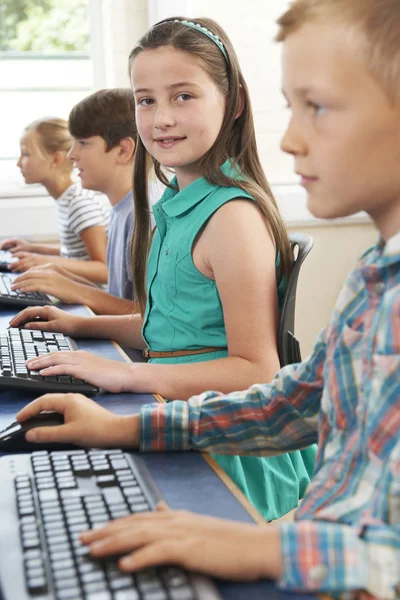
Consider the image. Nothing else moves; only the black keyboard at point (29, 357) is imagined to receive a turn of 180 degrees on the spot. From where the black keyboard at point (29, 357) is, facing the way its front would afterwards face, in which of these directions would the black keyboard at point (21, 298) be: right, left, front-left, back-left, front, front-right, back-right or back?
right

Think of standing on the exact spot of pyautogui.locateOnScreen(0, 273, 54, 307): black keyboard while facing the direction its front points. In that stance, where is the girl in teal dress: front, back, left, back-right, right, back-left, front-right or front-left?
front-right

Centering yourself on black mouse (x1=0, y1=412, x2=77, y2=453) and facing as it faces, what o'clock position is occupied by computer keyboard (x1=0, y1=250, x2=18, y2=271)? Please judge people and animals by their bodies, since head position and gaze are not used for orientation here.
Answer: The computer keyboard is roughly at 3 o'clock from the black mouse.

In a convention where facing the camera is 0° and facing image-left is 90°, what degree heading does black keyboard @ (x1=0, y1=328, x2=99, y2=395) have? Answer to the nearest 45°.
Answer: approximately 270°

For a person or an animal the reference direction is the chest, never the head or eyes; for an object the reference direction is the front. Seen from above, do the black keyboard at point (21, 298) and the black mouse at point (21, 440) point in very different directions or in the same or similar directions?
very different directions

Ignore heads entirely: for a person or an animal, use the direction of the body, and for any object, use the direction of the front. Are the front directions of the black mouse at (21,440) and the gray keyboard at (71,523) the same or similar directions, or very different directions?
very different directions

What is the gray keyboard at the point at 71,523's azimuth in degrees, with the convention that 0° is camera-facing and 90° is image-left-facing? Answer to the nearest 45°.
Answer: approximately 270°

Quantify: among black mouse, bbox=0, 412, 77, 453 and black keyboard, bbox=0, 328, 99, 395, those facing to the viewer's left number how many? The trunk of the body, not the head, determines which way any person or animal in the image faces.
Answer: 1

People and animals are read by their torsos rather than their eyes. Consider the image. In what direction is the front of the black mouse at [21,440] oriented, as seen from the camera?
facing to the left of the viewer

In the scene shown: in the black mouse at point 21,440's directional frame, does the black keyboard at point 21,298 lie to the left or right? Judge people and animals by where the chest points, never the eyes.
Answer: on its right

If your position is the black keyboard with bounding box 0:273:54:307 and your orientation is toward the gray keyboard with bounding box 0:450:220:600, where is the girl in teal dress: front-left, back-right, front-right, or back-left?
front-left

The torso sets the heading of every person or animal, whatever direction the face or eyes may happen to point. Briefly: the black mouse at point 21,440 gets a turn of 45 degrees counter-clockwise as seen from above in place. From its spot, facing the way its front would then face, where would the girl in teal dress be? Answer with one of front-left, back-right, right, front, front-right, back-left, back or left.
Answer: back

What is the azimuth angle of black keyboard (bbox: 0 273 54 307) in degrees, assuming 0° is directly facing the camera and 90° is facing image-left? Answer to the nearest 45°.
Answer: approximately 270°

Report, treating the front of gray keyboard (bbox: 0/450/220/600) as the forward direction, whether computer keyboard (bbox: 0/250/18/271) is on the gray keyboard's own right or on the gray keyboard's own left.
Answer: on the gray keyboard's own left

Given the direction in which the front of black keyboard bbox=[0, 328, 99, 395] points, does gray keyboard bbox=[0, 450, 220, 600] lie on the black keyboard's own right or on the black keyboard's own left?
on the black keyboard's own right
